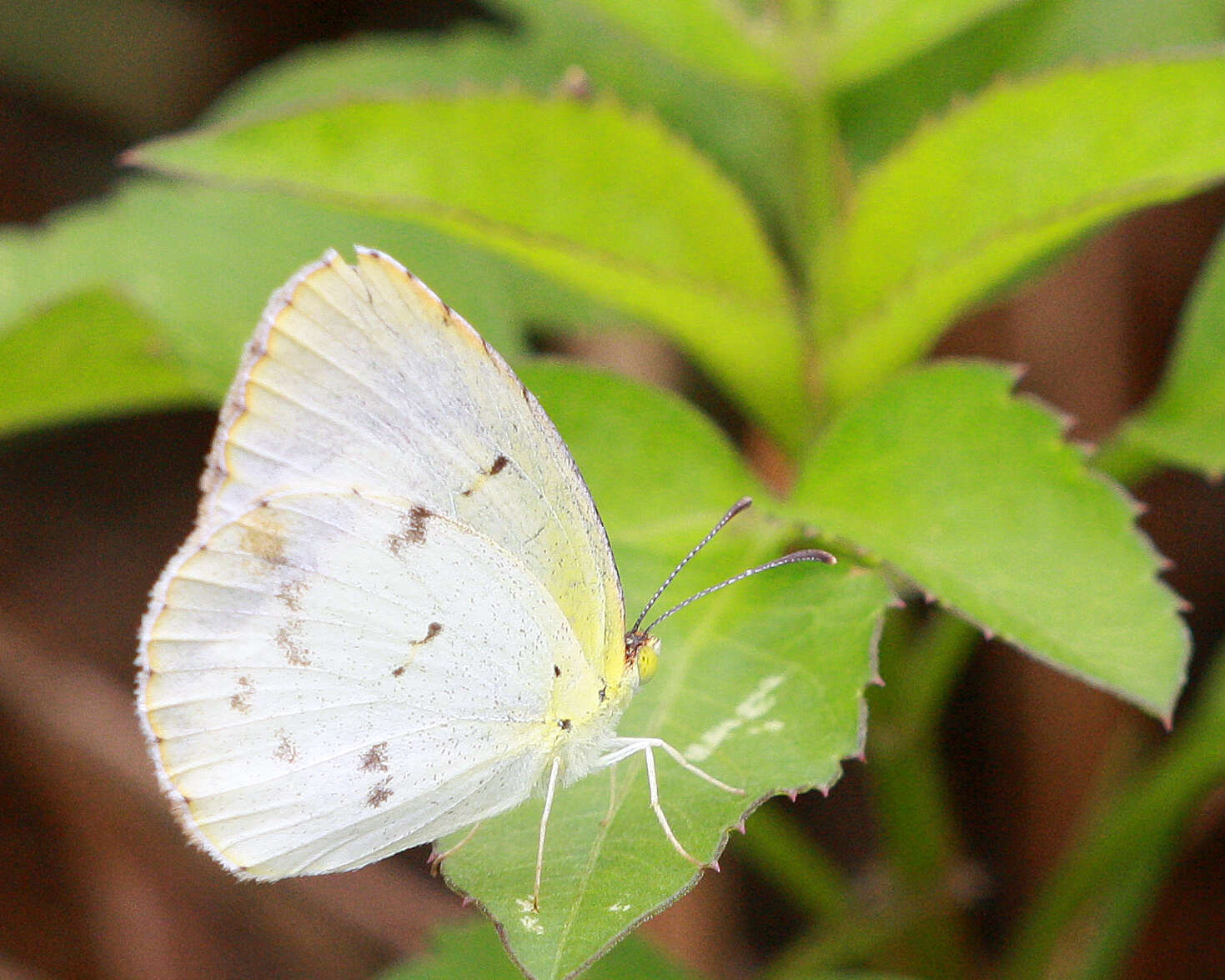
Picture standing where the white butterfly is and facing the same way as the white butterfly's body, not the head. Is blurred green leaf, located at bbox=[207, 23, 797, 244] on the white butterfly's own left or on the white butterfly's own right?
on the white butterfly's own left

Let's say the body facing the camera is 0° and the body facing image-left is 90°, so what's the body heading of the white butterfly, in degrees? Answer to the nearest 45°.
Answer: approximately 270°

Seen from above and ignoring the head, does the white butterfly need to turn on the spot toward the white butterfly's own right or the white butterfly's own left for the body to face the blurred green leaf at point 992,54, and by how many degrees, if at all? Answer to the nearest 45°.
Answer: approximately 45° to the white butterfly's own left
